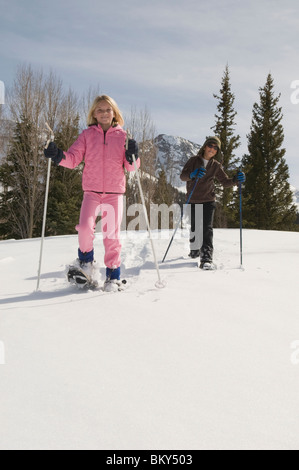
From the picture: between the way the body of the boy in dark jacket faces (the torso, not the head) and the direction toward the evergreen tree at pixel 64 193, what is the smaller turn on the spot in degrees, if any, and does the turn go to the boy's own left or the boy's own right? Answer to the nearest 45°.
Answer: approximately 135° to the boy's own right

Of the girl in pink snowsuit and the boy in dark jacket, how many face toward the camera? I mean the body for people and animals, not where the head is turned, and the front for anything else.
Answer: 2

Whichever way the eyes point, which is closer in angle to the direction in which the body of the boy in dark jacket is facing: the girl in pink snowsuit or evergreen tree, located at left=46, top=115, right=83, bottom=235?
the girl in pink snowsuit

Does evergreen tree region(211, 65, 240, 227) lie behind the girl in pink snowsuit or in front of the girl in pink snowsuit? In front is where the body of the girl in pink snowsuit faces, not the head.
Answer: behind

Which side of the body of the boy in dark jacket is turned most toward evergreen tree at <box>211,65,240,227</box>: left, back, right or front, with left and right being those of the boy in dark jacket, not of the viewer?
back

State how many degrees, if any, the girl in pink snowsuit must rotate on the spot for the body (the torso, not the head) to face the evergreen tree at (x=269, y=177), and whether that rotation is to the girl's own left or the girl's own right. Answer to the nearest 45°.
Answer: approximately 135° to the girl's own left

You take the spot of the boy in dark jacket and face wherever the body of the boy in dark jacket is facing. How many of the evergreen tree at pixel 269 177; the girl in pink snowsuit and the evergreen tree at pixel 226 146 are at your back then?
2

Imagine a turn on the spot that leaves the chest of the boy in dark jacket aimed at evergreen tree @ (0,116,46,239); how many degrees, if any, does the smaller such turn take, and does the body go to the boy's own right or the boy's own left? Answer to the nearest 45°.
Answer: approximately 135° to the boy's own right

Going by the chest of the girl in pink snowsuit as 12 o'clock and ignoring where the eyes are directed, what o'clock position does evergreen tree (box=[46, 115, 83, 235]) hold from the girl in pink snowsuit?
The evergreen tree is roughly at 6 o'clock from the girl in pink snowsuit.
